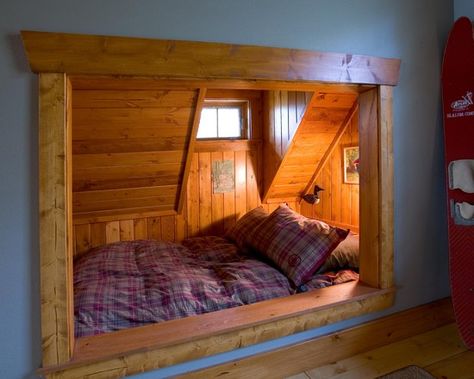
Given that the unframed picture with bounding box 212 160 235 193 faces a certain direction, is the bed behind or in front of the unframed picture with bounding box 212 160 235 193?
in front

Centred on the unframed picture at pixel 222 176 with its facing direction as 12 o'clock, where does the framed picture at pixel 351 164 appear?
the framed picture at pixel 351 164 is roughly at 10 o'clock from the unframed picture at pixel 222 176.

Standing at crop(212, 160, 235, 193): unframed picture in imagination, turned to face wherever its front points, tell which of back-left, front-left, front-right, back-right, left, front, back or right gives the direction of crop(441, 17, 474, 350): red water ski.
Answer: front-left

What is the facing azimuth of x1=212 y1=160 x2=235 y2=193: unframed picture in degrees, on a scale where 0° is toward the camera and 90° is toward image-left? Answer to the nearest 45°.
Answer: approximately 0°
